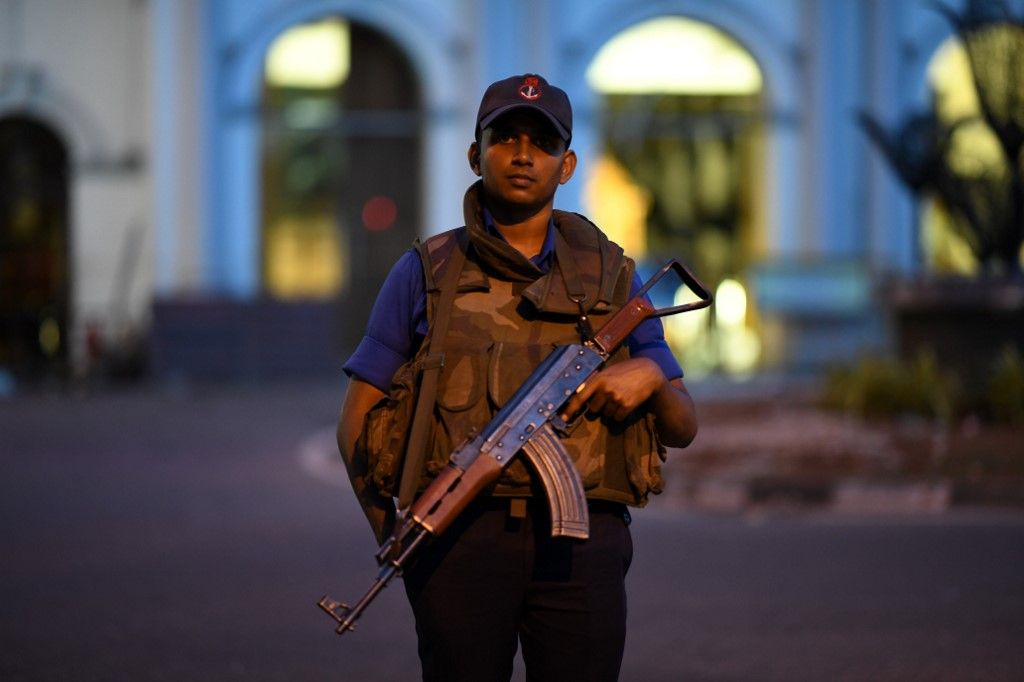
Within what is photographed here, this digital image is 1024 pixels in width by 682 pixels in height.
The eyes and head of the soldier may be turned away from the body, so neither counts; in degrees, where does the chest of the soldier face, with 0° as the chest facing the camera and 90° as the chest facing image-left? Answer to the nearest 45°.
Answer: approximately 0°

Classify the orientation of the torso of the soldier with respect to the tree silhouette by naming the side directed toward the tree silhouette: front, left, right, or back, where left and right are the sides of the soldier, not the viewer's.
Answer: back

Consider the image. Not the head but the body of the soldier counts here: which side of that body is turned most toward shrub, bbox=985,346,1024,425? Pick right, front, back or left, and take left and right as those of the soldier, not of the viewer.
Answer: back

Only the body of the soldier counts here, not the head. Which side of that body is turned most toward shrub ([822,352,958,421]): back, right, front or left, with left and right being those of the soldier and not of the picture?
back
